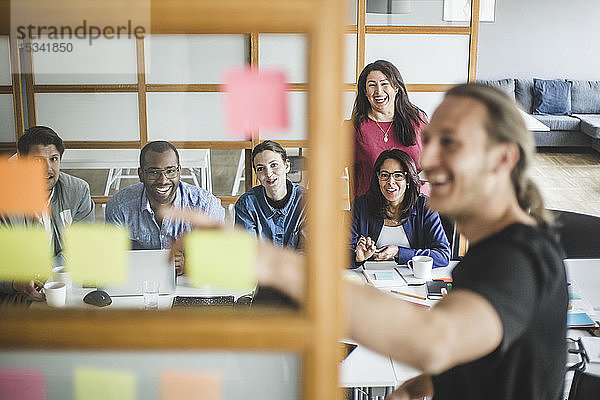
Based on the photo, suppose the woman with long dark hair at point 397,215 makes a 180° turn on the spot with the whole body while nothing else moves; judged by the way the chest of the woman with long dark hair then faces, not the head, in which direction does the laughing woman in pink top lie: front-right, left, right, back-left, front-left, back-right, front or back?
front

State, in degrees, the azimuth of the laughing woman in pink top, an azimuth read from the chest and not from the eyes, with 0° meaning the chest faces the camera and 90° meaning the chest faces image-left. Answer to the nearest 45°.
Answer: approximately 0°
